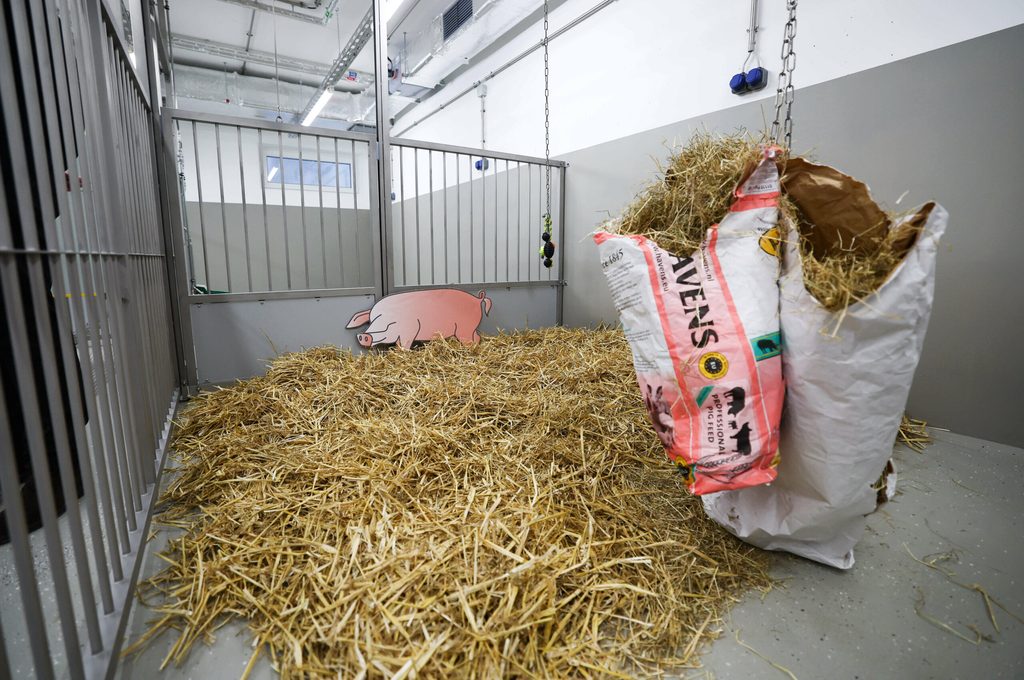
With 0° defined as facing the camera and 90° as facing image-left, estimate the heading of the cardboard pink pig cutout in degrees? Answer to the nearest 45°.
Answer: approximately 90°

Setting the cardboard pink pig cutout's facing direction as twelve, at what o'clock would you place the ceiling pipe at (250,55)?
The ceiling pipe is roughly at 2 o'clock from the cardboard pink pig cutout.

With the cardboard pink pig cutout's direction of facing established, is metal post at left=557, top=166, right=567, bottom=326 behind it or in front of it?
behind

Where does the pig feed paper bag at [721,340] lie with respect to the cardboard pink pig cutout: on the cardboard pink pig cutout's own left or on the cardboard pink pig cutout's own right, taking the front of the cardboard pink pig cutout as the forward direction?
on the cardboard pink pig cutout's own left
